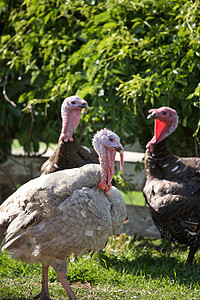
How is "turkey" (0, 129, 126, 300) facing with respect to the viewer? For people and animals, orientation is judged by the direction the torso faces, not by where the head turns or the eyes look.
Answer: to the viewer's right

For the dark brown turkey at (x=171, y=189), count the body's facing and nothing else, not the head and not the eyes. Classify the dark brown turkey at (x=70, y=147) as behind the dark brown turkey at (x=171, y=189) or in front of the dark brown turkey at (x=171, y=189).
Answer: in front

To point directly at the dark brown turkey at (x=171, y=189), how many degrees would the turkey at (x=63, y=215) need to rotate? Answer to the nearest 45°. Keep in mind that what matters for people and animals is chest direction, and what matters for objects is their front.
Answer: approximately 45° to its left

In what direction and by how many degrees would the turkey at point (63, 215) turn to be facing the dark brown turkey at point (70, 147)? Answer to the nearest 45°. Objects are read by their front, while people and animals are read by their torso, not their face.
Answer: approximately 90° to its left

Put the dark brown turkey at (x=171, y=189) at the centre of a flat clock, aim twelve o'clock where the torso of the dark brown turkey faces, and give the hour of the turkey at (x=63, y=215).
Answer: The turkey is roughly at 10 o'clock from the dark brown turkey.

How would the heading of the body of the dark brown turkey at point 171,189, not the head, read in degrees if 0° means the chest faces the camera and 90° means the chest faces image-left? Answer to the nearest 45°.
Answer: approximately 90°

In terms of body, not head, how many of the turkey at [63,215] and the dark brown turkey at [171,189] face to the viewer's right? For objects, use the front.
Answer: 1

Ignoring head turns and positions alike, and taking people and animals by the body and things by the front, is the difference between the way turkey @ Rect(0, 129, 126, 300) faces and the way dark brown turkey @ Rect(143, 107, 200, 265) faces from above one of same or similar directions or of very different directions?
very different directions
